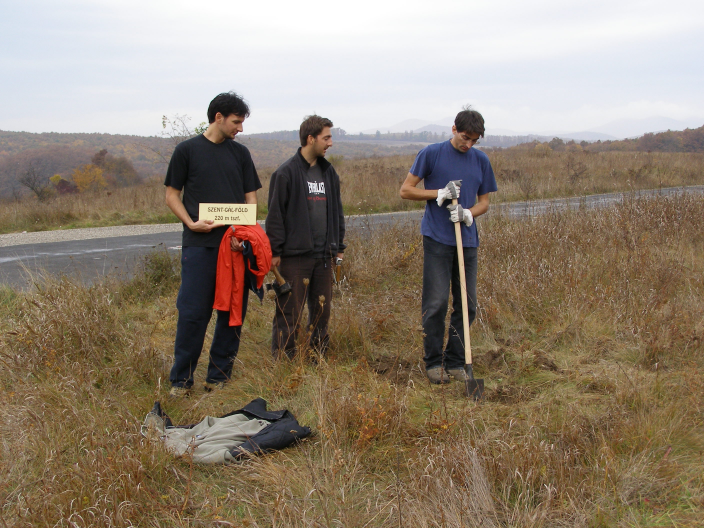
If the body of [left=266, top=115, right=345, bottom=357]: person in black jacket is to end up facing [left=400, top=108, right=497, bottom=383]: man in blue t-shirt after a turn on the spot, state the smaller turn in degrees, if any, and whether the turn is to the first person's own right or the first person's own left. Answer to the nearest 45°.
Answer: approximately 45° to the first person's own left

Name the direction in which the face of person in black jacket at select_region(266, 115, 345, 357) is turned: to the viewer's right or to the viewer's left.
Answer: to the viewer's right

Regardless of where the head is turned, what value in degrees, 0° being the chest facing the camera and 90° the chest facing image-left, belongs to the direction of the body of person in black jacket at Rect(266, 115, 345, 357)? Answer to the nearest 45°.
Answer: approximately 315°
